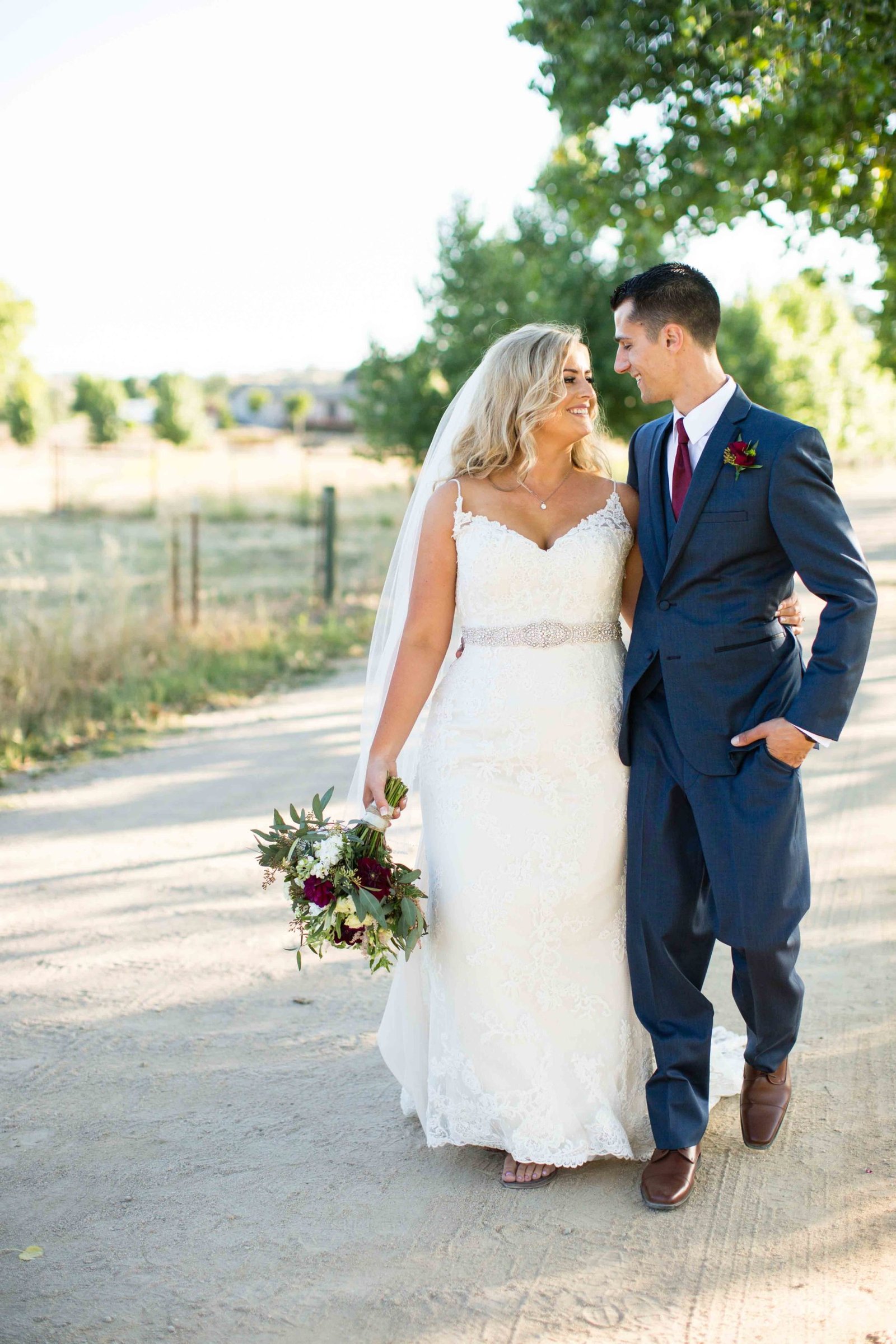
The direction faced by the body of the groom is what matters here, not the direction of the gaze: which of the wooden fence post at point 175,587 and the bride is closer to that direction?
the bride

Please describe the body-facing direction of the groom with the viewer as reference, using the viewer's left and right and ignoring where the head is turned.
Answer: facing the viewer and to the left of the viewer

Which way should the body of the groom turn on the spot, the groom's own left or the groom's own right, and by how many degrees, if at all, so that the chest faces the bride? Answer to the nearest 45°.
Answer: approximately 45° to the groom's own right

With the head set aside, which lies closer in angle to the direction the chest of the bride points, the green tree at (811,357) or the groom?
the groom

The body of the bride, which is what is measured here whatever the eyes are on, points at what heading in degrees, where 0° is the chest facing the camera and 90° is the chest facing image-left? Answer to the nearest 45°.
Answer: approximately 0°

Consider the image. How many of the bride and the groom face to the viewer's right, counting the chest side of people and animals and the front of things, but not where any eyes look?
0

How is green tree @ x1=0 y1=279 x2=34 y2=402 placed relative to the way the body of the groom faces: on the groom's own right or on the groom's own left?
on the groom's own right

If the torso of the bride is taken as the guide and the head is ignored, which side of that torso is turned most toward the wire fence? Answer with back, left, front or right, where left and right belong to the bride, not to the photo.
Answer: back

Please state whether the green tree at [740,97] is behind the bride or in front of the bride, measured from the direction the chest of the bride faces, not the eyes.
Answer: behind

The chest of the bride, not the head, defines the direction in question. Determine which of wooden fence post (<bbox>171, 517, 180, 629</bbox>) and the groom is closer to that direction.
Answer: the groom

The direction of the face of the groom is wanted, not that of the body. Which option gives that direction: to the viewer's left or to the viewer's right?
to the viewer's left

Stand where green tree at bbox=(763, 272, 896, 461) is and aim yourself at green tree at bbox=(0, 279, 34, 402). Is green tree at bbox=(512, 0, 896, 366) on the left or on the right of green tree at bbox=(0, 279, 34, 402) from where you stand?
left
